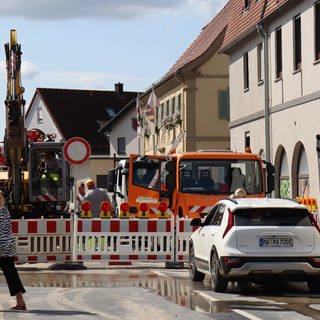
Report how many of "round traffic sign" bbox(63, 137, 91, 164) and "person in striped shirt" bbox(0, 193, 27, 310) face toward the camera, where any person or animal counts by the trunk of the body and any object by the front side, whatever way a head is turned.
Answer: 1

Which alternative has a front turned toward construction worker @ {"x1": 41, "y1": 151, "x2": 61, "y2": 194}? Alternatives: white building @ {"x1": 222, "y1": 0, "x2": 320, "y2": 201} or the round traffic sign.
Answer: the white building

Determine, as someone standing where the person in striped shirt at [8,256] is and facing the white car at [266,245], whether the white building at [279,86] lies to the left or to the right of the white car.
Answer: left

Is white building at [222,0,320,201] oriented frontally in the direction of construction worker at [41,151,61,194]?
yes

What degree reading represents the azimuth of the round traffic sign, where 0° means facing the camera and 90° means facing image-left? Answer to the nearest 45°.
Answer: approximately 0°

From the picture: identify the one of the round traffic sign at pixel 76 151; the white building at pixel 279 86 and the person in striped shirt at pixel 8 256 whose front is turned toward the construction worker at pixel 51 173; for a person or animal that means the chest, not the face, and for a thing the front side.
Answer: the white building
